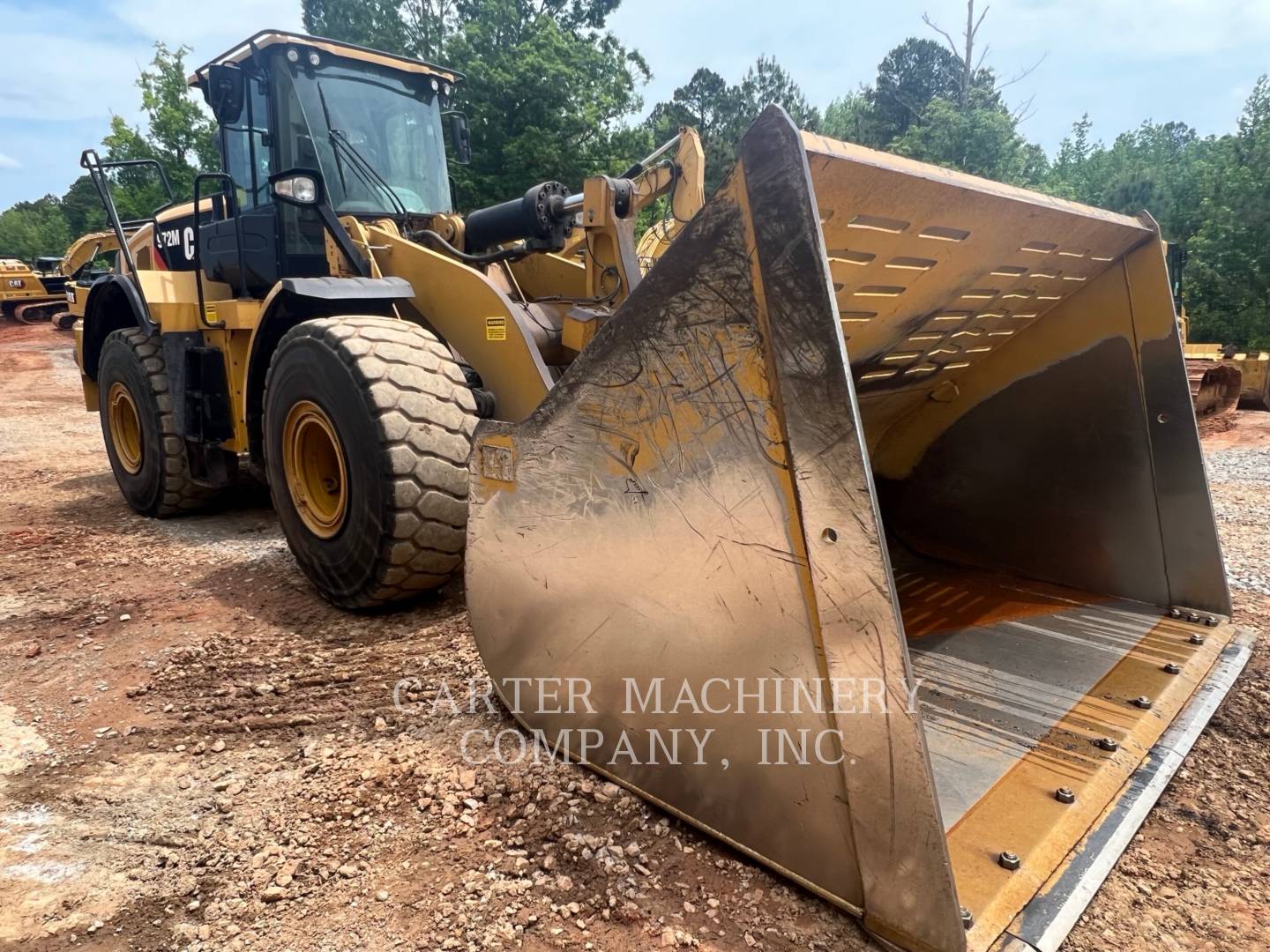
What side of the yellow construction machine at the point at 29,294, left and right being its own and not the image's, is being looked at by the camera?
right

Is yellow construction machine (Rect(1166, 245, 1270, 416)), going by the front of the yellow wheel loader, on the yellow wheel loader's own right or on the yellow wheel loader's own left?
on the yellow wheel loader's own left

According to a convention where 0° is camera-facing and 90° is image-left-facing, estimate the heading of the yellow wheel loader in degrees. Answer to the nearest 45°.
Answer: approximately 315°

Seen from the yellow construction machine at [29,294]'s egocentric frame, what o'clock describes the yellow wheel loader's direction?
The yellow wheel loader is roughly at 3 o'clock from the yellow construction machine.
